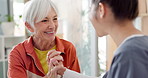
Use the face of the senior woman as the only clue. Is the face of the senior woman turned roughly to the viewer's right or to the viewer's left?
to the viewer's right

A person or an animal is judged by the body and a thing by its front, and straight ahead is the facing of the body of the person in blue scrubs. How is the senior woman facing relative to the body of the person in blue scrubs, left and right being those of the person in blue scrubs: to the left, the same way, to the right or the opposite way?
the opposite way

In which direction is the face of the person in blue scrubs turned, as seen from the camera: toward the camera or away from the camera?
away from the camera

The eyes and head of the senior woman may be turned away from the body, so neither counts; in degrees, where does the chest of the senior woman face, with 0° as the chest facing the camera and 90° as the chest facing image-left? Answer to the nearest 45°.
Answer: approximately 315°

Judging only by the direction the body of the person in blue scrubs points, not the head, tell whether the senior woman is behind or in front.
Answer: in front

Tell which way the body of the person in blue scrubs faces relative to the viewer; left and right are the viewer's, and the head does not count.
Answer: facing away from the viewer and to the left of the viewer
